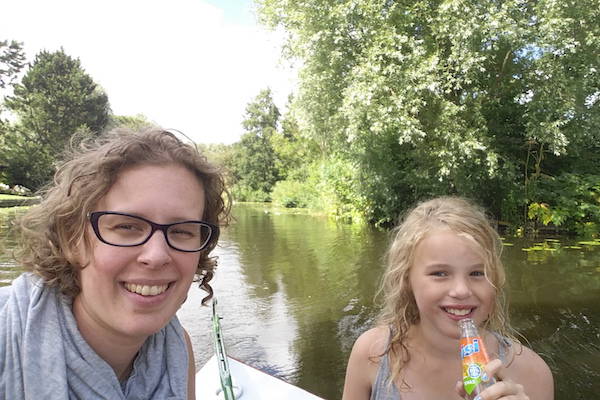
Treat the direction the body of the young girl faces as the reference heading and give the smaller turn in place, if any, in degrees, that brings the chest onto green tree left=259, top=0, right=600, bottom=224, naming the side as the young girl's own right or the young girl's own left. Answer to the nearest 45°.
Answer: approximately 180°

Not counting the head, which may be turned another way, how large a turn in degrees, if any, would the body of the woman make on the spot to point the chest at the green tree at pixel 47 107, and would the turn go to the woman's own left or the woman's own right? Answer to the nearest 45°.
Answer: approximately 135° to the woman's own left

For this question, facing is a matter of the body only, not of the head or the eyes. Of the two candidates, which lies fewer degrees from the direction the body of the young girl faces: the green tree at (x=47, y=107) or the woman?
the woman

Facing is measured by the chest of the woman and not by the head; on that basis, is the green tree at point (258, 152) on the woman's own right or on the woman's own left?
on the woman's own left

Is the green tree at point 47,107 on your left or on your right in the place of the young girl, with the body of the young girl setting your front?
on your right

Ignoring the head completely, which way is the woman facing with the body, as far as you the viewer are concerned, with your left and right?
facing the viewer and to the right of the viewer

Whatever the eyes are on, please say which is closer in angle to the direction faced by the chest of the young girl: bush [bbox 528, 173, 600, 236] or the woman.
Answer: the woman

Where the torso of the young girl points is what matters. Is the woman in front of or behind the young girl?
in front

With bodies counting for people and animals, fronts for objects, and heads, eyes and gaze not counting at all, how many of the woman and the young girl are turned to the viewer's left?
0

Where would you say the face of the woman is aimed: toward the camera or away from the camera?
toward the camera

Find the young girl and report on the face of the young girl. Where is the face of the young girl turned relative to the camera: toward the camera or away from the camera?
toward the camera

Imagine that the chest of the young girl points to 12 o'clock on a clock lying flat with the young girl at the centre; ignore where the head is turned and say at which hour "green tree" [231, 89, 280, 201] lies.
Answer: The green tree is roughly at 5 o'clock from the young girl.

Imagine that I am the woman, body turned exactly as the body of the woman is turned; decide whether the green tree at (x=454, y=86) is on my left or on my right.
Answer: on my left

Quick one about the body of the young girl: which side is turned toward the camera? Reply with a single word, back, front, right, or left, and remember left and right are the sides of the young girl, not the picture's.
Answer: front
